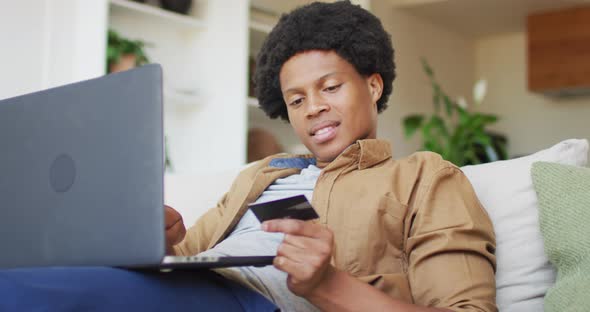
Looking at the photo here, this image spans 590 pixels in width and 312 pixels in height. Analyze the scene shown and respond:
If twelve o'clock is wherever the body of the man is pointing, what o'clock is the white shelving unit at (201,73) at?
The white shelving unit is roughly at 4 o'clock from the man.

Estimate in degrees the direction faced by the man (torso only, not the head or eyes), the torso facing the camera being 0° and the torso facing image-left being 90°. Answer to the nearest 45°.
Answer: approximately 45°

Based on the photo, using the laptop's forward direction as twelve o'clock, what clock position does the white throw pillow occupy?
The white throw pillow is roughly at 1 o'clock from the laptop.

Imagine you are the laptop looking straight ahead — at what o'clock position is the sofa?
The sofa is roughly at 1 o'clock from the laptop.

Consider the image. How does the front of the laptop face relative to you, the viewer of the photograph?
facing away from the viewer and to the right of the viewer
